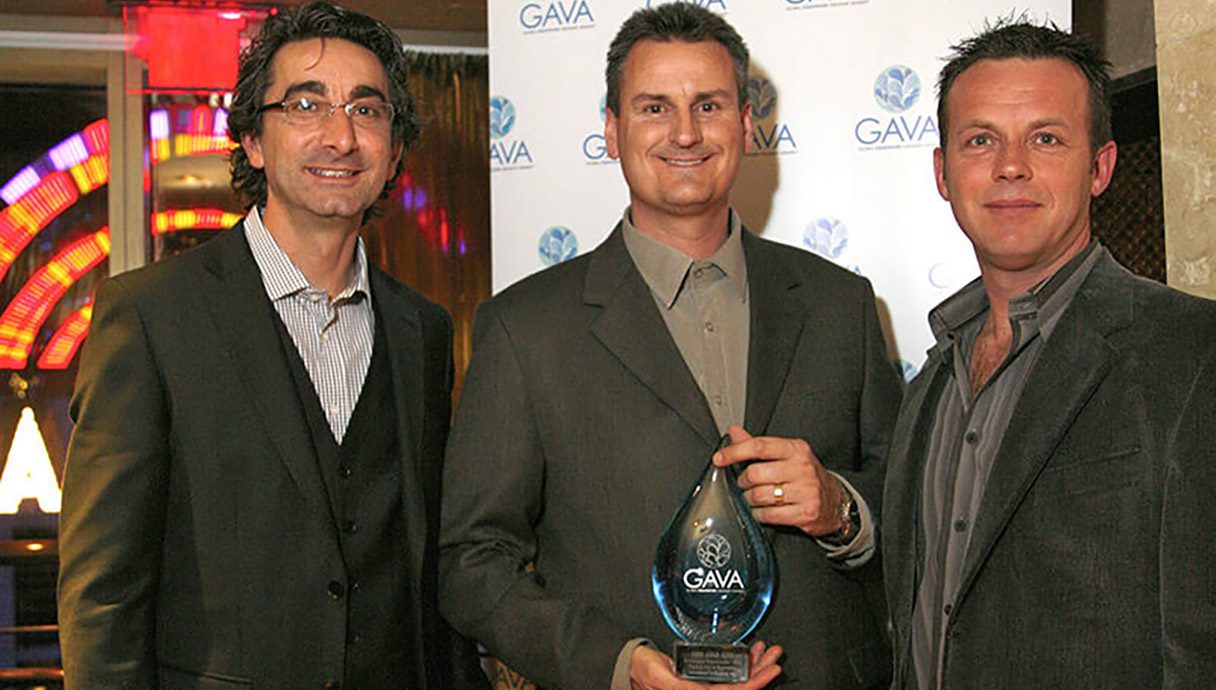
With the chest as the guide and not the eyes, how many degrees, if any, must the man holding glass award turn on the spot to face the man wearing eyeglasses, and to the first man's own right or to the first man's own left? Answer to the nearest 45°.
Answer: approximately 90° to the first man's own right

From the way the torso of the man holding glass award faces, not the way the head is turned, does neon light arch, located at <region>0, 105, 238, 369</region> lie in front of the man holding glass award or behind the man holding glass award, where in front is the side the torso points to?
behind

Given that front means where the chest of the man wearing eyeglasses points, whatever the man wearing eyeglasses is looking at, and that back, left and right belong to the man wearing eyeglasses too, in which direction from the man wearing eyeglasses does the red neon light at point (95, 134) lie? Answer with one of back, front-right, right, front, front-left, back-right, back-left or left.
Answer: back-left

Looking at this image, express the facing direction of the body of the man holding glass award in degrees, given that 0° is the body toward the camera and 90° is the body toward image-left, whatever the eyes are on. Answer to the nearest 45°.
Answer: approximately 0°

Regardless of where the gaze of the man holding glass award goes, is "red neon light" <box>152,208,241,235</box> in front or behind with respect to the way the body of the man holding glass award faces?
behind

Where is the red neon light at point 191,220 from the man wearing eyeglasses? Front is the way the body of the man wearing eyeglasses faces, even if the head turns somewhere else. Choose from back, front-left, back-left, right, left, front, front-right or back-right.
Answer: back-left

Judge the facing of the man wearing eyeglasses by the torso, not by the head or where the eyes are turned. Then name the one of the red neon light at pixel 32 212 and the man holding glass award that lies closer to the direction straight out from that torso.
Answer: the man holding glass award

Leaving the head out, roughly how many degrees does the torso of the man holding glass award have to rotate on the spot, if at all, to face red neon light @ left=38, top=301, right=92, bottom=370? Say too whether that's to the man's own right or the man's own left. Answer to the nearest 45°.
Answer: approximately 135° to the man's own right

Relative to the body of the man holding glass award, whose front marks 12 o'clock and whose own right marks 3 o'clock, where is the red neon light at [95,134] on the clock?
The red neon light is roughly at 5 o'clock from the man holding glass award.

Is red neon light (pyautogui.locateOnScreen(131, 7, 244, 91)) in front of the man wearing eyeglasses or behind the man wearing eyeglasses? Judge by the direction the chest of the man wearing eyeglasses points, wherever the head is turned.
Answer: behind

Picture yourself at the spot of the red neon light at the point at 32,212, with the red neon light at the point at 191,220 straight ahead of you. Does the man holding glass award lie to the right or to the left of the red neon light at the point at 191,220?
right
